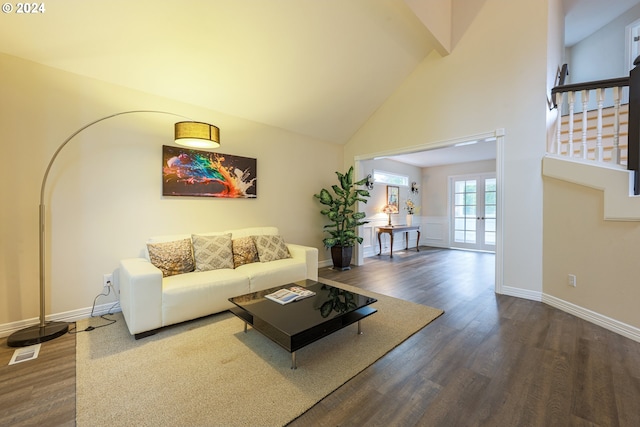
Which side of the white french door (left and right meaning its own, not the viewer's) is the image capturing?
front

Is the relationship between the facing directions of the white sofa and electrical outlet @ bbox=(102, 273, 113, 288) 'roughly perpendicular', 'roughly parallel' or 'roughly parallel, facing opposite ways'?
roughly parallel

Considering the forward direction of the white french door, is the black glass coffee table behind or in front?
in front

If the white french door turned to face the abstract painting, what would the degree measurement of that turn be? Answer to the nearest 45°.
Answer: approximately 45° to its right

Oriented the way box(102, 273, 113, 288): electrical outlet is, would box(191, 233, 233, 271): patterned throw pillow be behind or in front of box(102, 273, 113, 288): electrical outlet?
in front

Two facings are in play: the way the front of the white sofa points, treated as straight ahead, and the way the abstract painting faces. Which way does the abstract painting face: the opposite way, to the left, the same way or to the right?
the same way

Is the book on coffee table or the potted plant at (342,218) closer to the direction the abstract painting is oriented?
the book on coffee table

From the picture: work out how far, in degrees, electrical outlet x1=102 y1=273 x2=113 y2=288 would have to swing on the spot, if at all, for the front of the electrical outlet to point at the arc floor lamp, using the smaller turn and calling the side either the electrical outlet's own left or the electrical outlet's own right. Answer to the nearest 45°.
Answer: approximately 90° to the electrical outlet's own right

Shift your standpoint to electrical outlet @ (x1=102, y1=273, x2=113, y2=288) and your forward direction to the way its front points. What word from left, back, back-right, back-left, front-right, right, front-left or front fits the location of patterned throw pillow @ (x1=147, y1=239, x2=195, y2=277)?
front

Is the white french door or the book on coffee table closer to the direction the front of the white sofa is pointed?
the book on coffee table

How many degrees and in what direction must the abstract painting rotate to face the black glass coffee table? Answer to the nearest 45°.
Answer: approximately 45° to its right

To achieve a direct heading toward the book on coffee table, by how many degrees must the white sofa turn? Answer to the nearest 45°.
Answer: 0° — it already faces it

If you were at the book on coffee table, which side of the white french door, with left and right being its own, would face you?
front

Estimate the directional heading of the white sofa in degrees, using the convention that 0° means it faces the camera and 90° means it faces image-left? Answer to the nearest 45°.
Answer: approximately 315°

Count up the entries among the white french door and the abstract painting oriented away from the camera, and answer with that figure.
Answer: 0

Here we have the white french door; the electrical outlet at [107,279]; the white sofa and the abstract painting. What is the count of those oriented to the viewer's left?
0

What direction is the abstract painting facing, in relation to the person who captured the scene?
facing the viewer and to the right of the viewer
